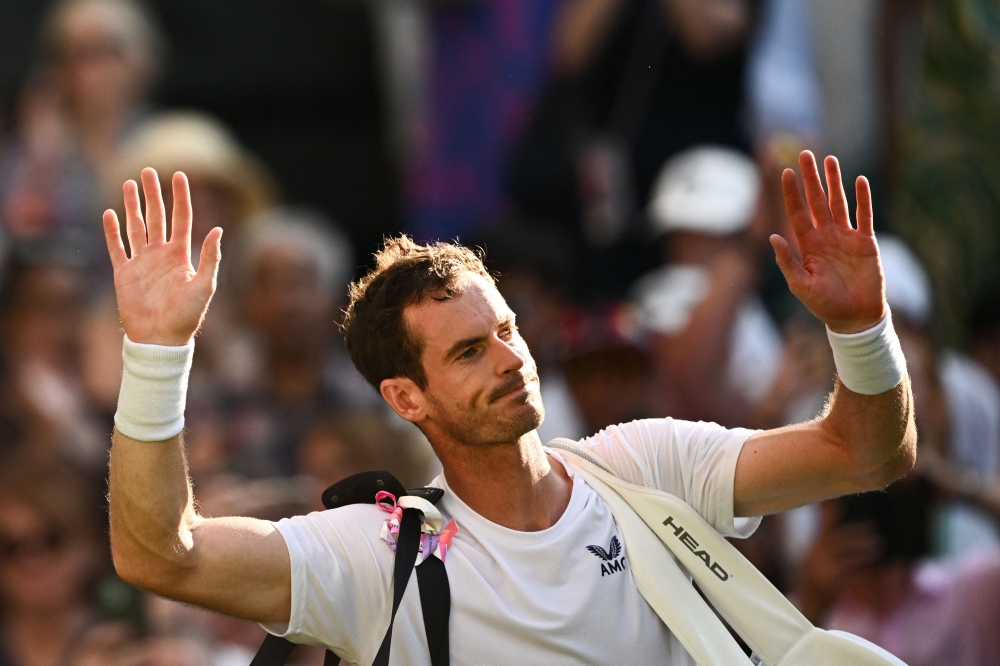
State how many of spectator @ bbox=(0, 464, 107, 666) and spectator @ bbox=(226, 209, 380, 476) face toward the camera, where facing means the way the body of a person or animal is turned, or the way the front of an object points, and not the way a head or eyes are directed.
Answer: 2

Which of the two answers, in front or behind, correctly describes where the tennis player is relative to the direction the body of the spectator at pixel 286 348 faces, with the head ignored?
in front

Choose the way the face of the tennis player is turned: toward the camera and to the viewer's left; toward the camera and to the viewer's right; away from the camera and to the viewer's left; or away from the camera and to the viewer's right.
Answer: toward the camera and to the viewer's right

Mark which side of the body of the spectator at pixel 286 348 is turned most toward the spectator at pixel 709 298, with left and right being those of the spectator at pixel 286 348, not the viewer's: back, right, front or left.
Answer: left

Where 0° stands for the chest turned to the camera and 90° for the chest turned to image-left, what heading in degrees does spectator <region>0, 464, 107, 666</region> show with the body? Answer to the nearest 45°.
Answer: approximately 0°

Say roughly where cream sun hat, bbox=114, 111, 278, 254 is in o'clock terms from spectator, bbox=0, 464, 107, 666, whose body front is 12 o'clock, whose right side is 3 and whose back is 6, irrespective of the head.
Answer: cream sun hat, bbox=114, 111, 278, 254 is roughly at 7 o'clock from spectator, bbox=0, 464, 107, 666.

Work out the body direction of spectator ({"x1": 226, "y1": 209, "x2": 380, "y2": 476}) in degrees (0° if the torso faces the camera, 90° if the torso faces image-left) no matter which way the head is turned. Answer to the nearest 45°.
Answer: approximately 0°

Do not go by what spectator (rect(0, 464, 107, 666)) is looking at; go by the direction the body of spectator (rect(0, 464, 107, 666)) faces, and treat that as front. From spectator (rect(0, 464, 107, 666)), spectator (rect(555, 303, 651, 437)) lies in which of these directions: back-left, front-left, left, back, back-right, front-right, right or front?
left
